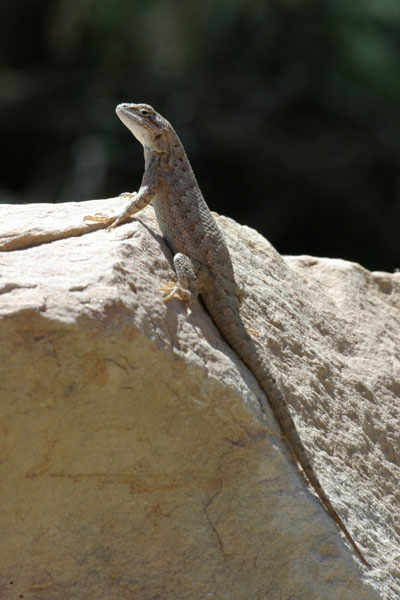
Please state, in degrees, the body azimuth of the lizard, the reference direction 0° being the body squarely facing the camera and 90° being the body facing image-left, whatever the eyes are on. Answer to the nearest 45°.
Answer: approximately 90°
